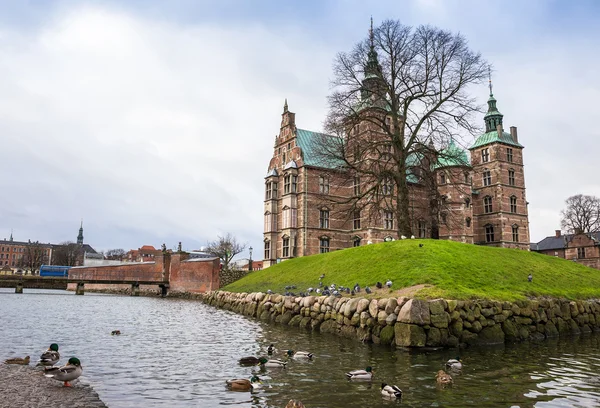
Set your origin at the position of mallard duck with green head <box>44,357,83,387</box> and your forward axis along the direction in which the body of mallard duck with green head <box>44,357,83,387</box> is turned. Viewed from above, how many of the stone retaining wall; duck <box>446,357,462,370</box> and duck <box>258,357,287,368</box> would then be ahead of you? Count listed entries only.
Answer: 3

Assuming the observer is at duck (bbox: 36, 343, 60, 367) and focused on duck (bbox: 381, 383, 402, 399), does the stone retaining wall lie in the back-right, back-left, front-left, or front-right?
front-left

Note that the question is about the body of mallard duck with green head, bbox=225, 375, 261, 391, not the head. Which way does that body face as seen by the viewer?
to the viewer's right

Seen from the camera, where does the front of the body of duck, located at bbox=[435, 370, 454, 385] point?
to the viewer's left

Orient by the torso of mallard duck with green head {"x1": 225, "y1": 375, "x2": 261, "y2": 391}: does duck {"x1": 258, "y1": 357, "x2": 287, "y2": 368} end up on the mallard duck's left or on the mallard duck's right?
on the mallard duck's left

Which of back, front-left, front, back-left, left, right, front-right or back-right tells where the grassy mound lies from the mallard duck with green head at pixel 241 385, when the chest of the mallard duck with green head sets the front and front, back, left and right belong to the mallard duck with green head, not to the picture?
front-left

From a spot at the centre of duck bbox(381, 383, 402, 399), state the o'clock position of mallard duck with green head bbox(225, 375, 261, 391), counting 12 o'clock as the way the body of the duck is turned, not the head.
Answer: The mallard duck with green head is roughly at 12 o'clock from the duck.

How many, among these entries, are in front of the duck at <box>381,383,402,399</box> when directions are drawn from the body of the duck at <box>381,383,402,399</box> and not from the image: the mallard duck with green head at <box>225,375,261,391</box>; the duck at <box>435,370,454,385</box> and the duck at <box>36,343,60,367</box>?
2

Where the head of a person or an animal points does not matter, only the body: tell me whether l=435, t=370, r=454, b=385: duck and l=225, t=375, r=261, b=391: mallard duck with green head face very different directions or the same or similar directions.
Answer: very different directions

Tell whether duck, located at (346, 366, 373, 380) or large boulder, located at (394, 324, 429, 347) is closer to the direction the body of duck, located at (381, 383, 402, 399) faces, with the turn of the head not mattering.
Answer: the duck

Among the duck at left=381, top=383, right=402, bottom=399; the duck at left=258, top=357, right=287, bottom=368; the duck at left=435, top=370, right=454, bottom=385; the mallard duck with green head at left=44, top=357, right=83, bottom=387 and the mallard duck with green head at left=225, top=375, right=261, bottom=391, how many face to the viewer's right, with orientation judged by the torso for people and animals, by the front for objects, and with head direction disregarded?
2

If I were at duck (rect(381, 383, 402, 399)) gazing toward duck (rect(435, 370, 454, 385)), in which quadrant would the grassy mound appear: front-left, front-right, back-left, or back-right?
front-left
